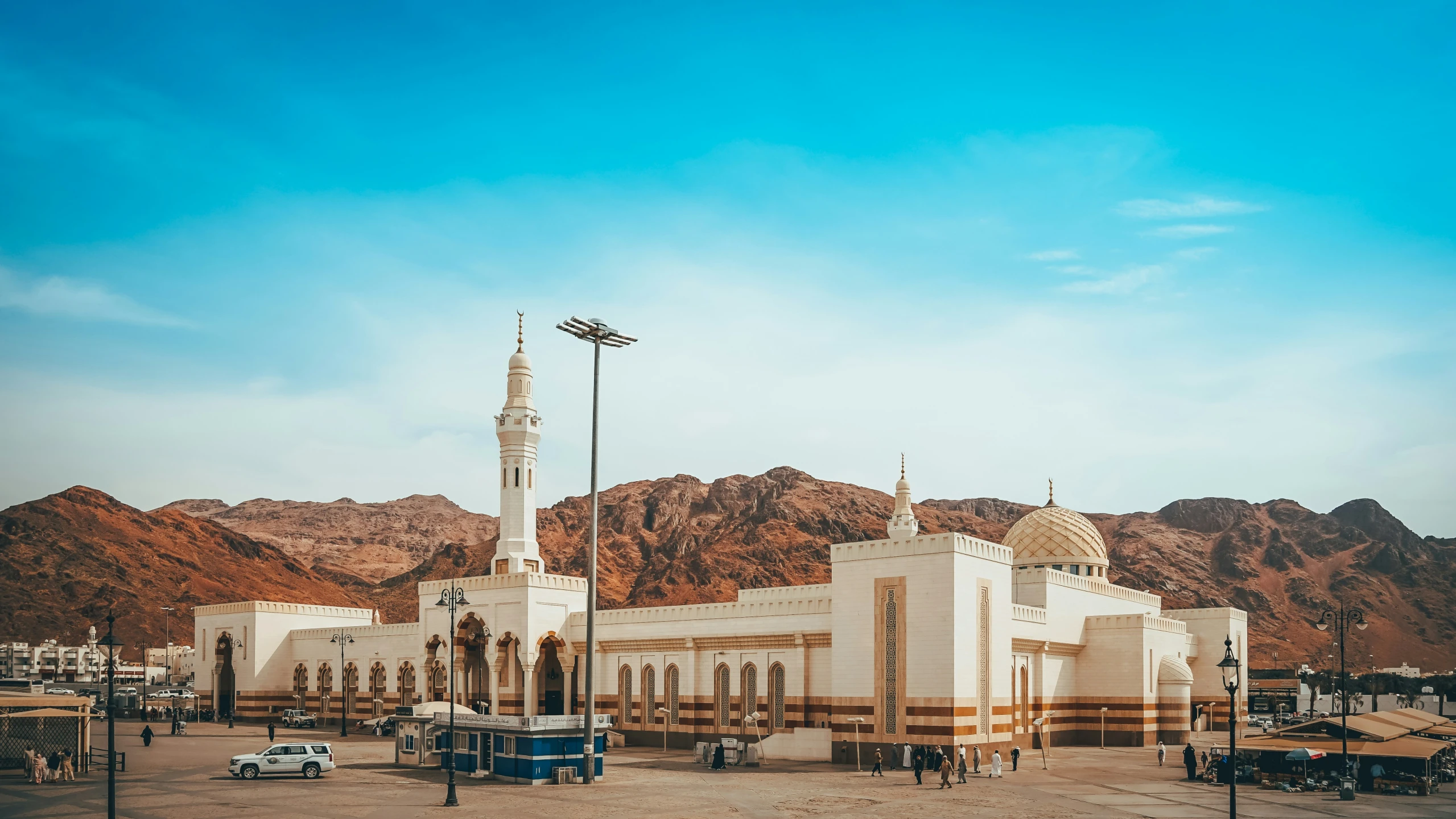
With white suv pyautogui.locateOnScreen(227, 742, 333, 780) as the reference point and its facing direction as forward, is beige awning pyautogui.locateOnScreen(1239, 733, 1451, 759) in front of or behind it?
behind

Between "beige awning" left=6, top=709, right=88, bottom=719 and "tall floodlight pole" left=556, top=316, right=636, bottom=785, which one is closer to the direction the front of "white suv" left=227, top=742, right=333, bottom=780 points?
the beige awning

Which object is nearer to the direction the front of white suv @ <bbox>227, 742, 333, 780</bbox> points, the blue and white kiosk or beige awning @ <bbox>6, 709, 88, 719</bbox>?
the beige awning

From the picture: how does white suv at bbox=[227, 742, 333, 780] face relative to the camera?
to the viewer's left

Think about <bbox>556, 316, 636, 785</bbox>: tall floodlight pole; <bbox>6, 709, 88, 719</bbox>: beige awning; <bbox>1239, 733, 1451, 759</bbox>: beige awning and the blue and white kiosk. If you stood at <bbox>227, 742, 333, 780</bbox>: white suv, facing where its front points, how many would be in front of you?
1

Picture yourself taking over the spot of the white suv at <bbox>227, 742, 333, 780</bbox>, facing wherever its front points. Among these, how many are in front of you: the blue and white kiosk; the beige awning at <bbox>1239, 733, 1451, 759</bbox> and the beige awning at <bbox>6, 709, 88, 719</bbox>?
1

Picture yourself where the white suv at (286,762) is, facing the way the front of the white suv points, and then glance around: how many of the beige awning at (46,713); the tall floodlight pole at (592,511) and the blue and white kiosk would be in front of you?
1

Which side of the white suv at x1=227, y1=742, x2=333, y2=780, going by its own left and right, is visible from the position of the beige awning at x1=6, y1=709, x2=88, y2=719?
front

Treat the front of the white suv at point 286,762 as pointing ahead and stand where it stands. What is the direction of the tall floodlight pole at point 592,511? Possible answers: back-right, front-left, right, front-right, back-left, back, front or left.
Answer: back-left

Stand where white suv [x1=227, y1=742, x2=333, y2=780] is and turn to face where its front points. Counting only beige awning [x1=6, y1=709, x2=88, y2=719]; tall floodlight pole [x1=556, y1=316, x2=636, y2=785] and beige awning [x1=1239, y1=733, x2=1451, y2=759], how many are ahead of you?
1
